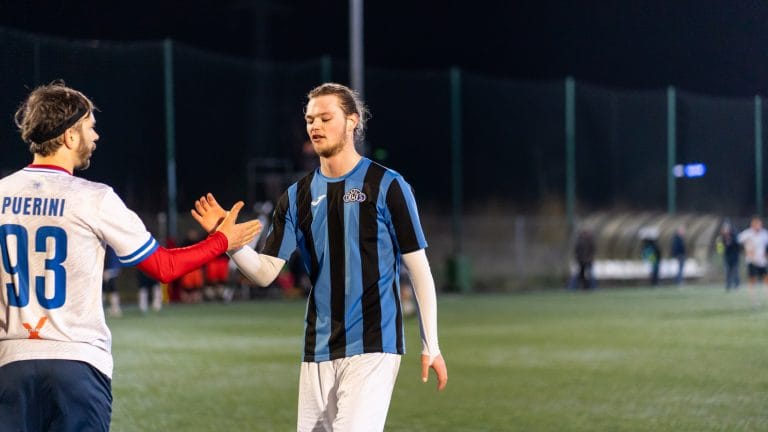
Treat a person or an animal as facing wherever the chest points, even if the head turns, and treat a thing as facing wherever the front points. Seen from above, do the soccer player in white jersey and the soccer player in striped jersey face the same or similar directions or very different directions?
very different directions

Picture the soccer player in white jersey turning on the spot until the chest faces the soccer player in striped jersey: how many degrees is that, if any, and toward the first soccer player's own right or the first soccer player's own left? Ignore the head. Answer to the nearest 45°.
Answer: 0° — they already face them

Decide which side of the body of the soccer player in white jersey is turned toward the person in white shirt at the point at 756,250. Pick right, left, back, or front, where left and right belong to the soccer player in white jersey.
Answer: front

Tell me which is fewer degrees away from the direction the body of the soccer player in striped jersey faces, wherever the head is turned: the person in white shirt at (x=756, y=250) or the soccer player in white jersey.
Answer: the soccer player in white jersey

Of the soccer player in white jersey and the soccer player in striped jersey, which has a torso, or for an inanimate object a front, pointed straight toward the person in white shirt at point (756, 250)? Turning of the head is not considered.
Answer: the soccer player in white jersey

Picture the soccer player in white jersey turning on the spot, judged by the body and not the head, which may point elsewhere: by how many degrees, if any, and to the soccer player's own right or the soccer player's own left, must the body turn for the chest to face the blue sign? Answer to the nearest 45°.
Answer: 0° — they already face it

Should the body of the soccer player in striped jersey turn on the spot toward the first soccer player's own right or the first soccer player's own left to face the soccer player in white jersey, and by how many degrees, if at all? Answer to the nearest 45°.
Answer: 0° — they already face them

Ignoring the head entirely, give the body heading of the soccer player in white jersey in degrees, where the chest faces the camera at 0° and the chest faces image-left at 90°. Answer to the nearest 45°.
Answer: approximately 225°

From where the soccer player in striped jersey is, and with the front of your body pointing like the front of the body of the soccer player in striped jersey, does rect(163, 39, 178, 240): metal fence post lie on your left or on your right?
on your right

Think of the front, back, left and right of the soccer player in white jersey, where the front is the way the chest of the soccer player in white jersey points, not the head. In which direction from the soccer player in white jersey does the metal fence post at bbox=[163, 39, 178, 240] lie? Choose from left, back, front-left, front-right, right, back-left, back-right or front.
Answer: front-left

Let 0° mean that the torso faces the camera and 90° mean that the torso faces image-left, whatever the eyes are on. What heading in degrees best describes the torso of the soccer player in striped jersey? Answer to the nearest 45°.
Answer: approximately 45°

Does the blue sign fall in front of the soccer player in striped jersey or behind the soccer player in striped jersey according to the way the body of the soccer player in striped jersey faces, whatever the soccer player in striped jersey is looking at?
behind
